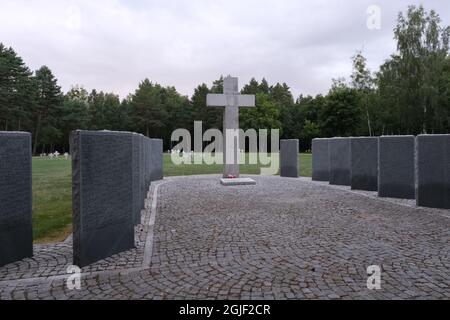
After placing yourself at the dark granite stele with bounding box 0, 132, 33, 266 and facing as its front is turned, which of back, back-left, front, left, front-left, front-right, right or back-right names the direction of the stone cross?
left

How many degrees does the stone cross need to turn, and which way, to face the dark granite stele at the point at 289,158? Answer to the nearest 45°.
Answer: approximately 135° to its left

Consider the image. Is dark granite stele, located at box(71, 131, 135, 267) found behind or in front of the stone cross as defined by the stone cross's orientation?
in front

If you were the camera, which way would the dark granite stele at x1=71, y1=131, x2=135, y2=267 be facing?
facing the viewer and to the right of the viewer

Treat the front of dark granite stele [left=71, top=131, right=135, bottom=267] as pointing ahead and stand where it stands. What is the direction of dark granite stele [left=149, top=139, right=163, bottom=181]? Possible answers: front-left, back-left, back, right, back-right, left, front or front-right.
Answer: back-left

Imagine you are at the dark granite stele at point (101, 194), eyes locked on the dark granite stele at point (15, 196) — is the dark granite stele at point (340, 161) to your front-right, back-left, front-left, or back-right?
back-right

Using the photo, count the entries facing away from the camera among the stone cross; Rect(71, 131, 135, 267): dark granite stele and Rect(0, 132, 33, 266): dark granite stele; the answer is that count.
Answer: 0

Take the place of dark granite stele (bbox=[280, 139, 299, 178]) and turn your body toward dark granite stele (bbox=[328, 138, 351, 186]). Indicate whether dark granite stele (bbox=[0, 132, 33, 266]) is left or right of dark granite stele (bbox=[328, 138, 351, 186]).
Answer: right

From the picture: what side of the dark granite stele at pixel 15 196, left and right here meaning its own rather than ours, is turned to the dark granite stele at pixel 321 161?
left

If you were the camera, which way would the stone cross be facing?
facing the viewer

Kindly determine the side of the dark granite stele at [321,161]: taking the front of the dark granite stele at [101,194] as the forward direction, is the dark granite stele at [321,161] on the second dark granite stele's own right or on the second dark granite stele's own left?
on the second dark granite stele's own left

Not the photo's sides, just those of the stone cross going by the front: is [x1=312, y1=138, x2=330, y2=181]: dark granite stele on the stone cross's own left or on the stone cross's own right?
on the stone cross's own left

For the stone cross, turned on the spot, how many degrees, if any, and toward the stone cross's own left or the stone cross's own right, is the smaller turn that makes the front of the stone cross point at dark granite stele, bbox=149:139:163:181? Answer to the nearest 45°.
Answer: approximately 135° to the stone cross's own right
